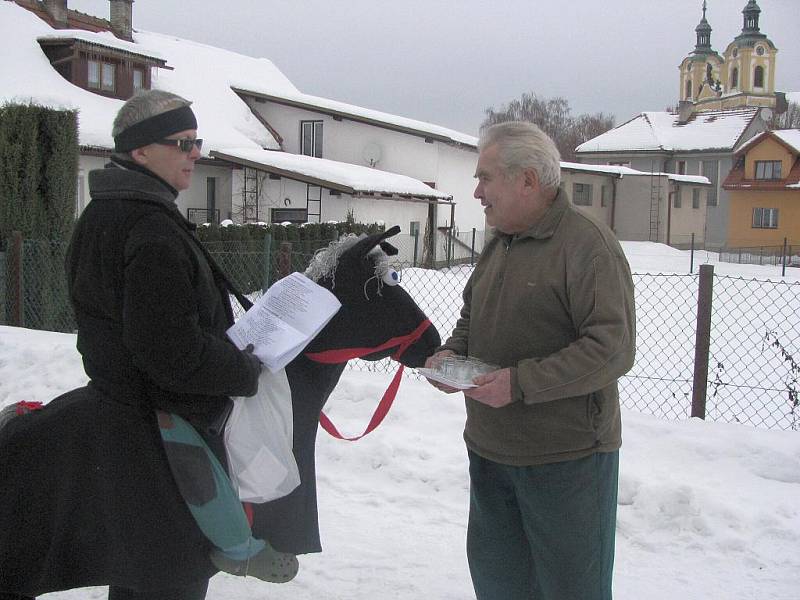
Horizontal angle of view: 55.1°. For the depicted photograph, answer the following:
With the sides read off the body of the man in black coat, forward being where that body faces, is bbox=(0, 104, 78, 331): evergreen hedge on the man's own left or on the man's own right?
on the man's own left

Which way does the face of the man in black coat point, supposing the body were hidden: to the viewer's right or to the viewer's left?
to the viewer's right

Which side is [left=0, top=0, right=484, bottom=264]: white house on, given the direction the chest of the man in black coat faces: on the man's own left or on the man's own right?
on the man's own left

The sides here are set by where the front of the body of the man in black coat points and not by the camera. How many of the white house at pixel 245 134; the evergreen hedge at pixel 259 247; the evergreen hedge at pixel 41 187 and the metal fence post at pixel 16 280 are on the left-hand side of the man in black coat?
4

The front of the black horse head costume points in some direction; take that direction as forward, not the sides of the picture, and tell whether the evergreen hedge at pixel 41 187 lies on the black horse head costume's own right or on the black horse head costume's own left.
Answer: on the black horse head costume's own left

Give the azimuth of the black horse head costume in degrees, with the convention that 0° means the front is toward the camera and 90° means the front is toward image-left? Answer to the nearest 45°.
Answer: approximately 270°

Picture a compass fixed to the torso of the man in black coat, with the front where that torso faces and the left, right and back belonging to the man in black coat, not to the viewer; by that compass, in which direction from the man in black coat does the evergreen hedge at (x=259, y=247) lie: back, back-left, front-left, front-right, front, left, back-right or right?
left

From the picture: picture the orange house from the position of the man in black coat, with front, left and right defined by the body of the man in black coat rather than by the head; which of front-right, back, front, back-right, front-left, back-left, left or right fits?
front-left

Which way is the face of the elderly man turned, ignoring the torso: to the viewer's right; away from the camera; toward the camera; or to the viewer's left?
to the viewer's left

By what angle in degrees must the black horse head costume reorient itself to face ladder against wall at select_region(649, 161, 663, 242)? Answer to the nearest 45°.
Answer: approximately 45° to its left

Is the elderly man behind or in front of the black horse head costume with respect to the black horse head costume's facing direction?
in front

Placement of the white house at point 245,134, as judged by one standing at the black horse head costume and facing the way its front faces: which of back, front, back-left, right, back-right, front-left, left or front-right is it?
left

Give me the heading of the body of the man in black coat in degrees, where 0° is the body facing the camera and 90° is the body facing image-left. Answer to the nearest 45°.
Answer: approximately 270°

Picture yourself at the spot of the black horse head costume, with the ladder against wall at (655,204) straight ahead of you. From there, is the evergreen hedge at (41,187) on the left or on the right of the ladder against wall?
left

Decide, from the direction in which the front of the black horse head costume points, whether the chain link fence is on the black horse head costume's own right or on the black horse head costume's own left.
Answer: on the black horse head costume's own left
